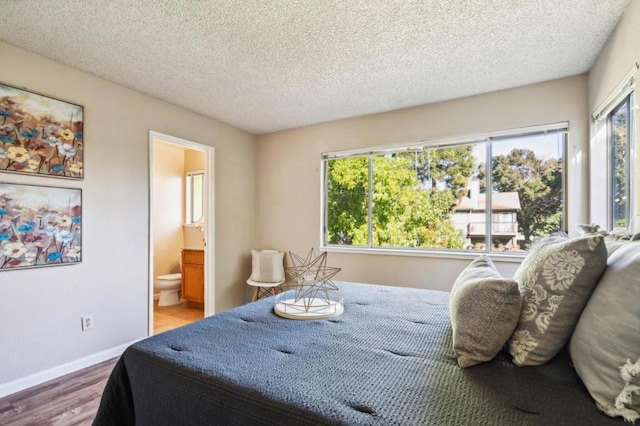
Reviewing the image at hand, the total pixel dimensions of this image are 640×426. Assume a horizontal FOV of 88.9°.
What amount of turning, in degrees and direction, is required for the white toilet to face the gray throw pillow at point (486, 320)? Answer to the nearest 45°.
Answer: approximately 45° to its left

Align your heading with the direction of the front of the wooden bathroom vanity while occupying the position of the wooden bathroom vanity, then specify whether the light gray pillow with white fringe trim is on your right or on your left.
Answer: on your left

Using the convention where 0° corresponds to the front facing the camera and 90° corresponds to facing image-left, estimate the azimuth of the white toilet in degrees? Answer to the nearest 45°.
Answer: approximately 45°

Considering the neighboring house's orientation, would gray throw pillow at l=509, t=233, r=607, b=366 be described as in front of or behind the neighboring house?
in front

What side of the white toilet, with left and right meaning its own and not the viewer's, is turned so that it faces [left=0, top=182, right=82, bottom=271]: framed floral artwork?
front

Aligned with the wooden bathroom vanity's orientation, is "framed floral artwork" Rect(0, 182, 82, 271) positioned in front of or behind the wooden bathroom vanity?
in front

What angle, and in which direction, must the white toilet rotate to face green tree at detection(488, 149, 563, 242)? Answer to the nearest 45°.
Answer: approximately 90° to its left

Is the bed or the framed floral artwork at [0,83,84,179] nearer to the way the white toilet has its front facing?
the framed floral artwork
